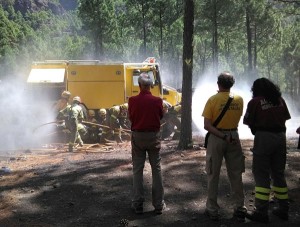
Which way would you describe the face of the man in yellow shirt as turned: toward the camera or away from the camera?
away from the camera

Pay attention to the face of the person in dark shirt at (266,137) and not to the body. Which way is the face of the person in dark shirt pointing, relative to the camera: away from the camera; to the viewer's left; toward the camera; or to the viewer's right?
away from the camera

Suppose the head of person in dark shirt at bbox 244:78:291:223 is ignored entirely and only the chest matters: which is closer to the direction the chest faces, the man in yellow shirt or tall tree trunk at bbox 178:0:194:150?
the tall tree trunk

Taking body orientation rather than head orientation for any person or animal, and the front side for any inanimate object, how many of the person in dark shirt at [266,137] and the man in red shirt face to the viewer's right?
0

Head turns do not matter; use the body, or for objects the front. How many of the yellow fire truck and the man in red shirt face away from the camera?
1

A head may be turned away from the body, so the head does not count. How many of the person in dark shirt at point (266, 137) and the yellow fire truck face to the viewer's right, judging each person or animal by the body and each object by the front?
1

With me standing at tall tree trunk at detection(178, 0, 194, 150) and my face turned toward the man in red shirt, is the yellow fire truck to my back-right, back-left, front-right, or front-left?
back-right

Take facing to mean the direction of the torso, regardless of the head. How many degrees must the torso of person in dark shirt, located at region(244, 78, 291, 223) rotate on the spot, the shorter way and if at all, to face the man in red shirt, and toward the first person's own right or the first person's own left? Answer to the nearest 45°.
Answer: approximately 45° to the first person's own left

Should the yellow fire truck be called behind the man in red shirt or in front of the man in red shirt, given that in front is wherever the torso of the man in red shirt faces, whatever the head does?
in front

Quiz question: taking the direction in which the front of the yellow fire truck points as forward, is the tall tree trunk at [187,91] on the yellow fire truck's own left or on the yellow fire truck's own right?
on the yellow fire truck's own right

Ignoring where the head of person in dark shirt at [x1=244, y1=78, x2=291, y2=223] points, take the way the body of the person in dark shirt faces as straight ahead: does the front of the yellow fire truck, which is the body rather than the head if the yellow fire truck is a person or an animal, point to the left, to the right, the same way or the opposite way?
to the right

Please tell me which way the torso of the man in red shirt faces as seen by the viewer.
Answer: away from the camera

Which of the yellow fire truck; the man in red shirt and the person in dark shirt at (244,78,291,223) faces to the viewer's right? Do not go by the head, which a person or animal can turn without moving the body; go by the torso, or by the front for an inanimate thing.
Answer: the yellow fire truck

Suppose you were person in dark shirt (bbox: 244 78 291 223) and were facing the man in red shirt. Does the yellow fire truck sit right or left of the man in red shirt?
right

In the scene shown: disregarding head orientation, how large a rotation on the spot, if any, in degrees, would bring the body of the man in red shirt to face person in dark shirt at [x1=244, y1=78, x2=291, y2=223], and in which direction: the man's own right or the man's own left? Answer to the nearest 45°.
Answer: approximately 90° to the man's own right

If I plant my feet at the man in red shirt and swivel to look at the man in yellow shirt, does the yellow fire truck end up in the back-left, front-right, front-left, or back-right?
back-left

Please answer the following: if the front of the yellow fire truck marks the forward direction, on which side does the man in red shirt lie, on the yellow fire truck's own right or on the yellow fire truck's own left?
on the yellow fire truck's own right

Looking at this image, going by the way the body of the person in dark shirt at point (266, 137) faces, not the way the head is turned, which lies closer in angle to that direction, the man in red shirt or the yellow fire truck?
the yellow fire truck

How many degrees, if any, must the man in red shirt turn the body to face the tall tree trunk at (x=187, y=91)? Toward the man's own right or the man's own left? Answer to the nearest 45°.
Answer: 0° — they already face it

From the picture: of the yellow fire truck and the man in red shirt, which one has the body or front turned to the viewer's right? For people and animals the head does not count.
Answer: the yellow fire truck
